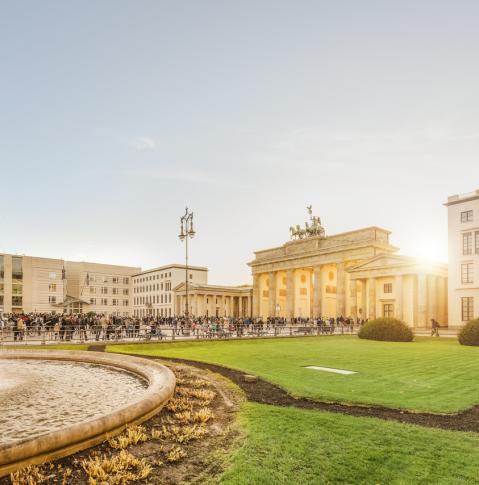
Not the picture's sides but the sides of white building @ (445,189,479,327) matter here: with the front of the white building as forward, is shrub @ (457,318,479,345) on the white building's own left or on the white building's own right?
on the white building's own left

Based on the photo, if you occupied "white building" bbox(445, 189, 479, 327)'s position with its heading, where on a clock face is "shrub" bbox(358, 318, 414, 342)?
The shrub is roughly at 11 o'clock from the white building.

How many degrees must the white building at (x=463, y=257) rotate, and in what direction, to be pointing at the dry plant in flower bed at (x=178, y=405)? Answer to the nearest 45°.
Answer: approximately 45° to its left

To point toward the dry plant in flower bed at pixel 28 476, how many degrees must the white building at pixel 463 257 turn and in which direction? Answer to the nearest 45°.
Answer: approximately 45° to its left

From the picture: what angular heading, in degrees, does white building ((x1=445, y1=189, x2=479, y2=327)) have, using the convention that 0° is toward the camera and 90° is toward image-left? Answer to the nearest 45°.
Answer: approximately 45°
